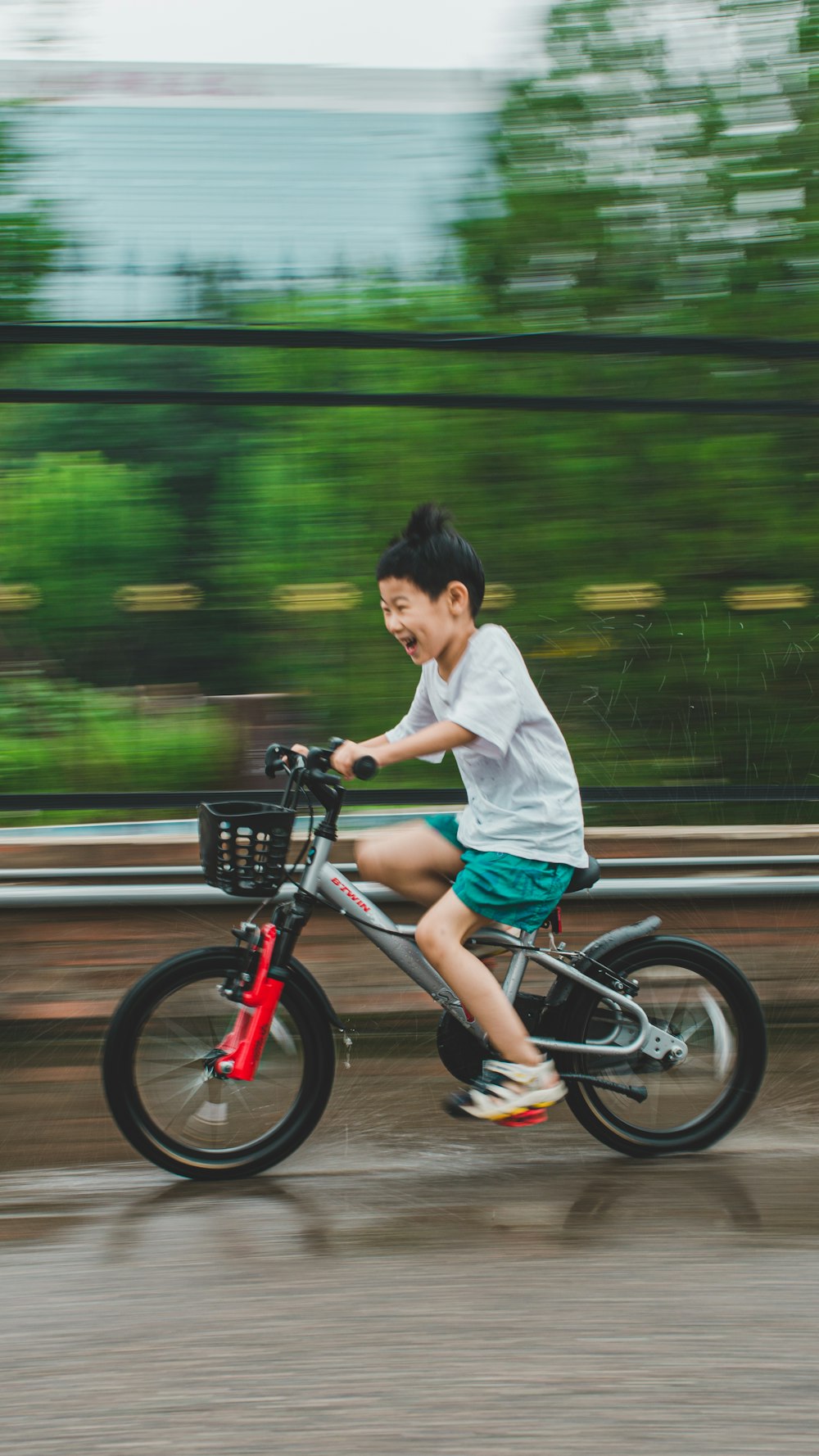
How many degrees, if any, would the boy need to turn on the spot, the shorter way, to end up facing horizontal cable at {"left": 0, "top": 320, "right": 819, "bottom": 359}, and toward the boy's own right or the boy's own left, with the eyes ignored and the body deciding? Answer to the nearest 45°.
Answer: approximately 90° to the boy's own right

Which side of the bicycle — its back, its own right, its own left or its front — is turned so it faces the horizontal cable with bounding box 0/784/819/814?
right

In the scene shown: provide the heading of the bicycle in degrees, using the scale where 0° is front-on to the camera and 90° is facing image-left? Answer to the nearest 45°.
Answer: approximately 90°

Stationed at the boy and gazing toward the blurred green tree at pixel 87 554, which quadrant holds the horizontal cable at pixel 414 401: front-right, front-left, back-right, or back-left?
front-right

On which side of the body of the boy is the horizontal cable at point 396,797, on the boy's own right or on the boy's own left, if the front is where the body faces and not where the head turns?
on the boy's own right

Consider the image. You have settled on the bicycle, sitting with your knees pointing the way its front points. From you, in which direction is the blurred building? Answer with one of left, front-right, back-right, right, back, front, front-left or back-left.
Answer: right

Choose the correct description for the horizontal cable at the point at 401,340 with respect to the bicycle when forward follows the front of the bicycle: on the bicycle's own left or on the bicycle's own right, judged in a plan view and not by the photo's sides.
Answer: on the bicycle's own right

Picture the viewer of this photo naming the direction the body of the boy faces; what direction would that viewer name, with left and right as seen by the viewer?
facing to the left of the viewer

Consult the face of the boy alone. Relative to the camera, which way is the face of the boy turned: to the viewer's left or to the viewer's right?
to the viewer's left

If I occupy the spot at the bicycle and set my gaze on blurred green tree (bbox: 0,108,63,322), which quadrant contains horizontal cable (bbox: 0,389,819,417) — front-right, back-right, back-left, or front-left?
front-right

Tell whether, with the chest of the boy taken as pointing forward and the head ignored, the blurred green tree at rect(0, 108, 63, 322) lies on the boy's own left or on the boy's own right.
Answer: on the boy's own right
